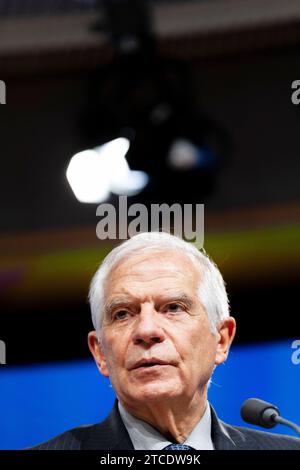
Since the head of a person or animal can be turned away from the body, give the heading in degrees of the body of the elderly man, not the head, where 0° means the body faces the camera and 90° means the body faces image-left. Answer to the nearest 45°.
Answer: approximately 0°
